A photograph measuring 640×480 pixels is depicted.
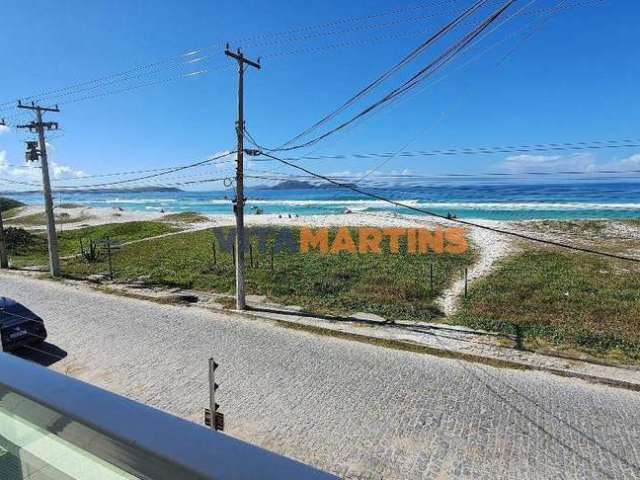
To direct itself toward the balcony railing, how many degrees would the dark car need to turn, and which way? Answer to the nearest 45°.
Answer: approximately 45° to its right

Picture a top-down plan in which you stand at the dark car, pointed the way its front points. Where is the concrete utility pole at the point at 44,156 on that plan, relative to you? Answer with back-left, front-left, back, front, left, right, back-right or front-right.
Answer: back-left

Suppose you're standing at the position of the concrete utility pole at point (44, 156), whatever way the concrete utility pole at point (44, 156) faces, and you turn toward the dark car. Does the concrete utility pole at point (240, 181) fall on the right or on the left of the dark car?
left

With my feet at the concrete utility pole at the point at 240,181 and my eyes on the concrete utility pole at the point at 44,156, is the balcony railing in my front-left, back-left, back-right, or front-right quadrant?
back-left

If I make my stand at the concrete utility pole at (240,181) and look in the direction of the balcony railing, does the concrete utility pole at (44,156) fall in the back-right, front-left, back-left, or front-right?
back-right
